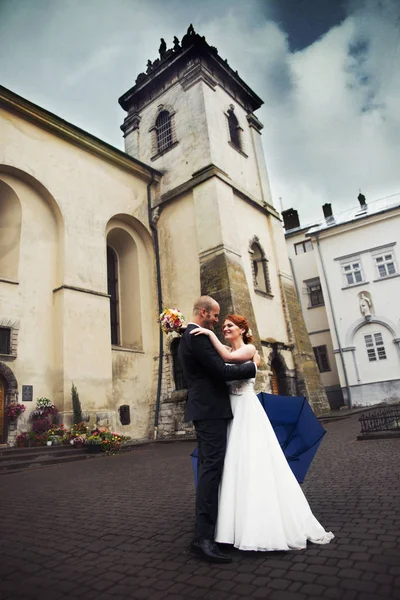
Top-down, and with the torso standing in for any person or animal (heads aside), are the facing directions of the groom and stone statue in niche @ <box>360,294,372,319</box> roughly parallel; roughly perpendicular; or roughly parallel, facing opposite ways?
roughly perpendicular

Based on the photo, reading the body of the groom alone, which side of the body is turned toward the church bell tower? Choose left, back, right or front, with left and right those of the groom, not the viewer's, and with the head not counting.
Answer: left

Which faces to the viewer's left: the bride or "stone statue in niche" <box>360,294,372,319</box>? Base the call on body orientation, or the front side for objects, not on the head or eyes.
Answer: the bride

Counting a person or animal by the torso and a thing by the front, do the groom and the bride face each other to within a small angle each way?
yes

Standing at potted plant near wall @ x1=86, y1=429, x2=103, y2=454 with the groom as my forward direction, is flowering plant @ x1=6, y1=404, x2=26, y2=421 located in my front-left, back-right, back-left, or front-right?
back-right

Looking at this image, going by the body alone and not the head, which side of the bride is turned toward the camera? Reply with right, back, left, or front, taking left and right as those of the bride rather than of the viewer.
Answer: left

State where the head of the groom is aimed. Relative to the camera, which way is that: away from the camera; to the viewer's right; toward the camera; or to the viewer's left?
to the viewer's right

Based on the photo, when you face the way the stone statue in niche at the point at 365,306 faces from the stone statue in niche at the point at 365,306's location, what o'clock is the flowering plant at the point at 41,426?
The flowering plant is roughly at 1 o'clock from the stone statue in niche.

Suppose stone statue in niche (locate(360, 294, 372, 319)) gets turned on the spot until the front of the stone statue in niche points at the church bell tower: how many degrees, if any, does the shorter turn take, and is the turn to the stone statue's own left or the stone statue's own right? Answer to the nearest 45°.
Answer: approximately 45° to the stone statue's own right

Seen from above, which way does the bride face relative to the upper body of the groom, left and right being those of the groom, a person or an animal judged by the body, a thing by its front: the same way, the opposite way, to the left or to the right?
the opposite way
